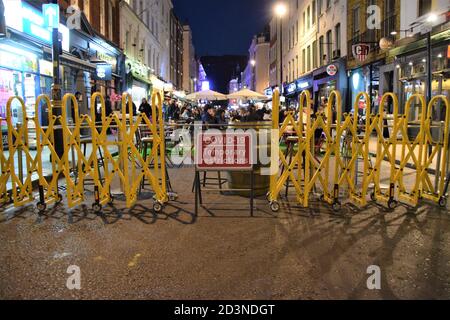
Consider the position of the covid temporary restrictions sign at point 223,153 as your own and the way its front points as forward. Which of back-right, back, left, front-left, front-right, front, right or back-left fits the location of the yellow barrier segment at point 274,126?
left

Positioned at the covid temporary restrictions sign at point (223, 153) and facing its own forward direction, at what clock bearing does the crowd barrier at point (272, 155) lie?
The crowd barrier is roughly at 8 o'clock from the covid temporary restrictions sign.

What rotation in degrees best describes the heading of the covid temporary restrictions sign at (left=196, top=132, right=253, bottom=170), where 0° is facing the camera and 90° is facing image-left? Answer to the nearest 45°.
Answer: approximately 0°

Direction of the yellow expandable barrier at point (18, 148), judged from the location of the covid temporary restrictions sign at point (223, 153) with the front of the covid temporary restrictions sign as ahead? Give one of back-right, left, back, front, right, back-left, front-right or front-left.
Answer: right

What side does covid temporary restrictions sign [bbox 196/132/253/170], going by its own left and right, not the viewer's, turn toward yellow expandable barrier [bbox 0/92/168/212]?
right

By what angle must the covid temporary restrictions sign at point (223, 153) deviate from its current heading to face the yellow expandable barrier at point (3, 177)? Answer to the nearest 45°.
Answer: approximately 90° to its right

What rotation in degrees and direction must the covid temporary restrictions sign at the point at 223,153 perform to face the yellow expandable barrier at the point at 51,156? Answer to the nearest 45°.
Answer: approximately 90° to its right

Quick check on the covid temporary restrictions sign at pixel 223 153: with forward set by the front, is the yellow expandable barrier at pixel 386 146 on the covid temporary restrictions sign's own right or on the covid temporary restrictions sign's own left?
on the covid temporary restrictions sign's own left

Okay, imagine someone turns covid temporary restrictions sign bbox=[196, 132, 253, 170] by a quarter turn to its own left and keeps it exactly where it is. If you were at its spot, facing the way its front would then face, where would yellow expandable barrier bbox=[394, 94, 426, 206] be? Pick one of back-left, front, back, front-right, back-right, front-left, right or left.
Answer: front
